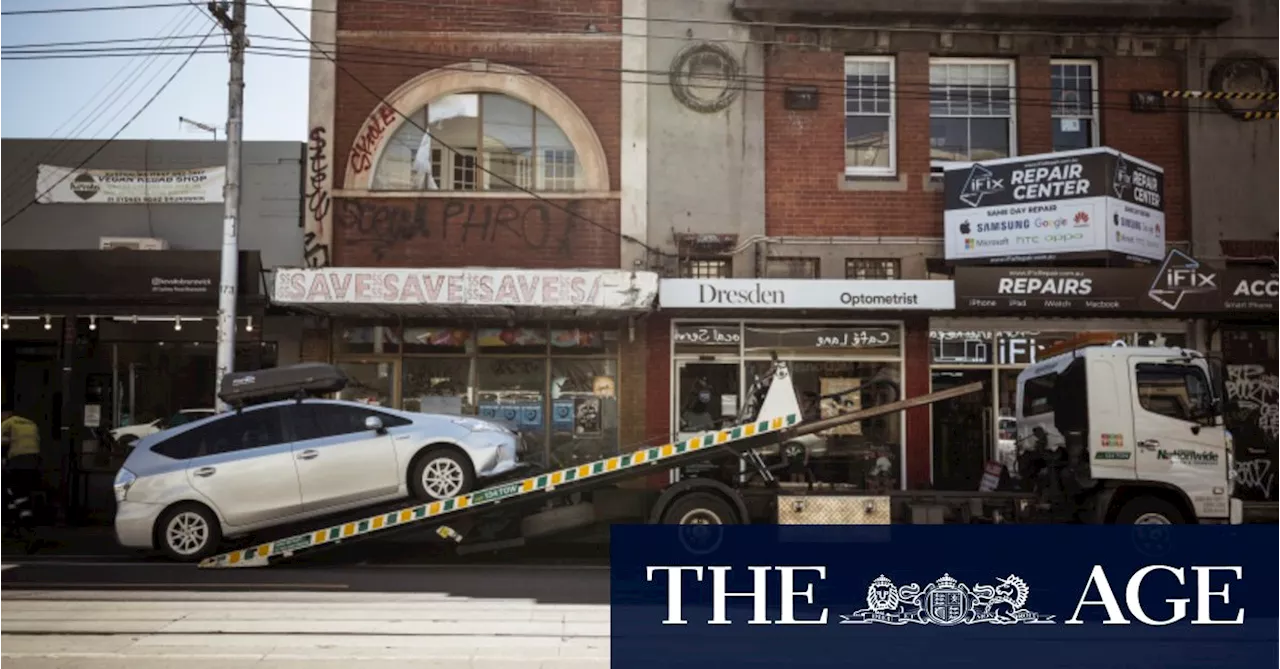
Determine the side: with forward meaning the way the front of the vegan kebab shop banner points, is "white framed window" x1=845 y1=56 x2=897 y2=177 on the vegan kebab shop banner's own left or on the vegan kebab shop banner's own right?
on the vegan kebab shop banner's own left

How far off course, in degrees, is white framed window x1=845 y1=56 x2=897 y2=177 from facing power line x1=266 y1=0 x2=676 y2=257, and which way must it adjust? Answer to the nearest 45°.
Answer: approximately 90° to its right

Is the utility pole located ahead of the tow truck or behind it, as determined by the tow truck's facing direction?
behind

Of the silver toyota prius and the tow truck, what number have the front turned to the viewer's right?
2

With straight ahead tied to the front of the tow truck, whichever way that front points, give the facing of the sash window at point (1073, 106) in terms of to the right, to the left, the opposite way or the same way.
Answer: to the right

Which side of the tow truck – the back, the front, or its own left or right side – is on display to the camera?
right

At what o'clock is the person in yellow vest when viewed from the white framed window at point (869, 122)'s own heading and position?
The person in yellow vest is roughly at 2 o'clock from the white framed window.

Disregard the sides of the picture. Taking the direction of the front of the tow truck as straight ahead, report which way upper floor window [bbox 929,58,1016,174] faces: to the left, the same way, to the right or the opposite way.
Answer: to the right

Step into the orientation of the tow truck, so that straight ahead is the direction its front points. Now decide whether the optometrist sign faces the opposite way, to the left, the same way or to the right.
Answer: to the right

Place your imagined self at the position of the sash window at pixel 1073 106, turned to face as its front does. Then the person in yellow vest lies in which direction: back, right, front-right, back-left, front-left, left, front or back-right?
front-right

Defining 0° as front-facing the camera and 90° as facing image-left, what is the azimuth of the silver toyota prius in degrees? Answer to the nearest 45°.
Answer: approximately 270°

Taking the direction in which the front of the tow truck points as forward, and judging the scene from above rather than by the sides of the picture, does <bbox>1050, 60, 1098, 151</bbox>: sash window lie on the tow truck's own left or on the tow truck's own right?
on the tow truck's own left

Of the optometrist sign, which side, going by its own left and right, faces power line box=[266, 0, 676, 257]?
right
